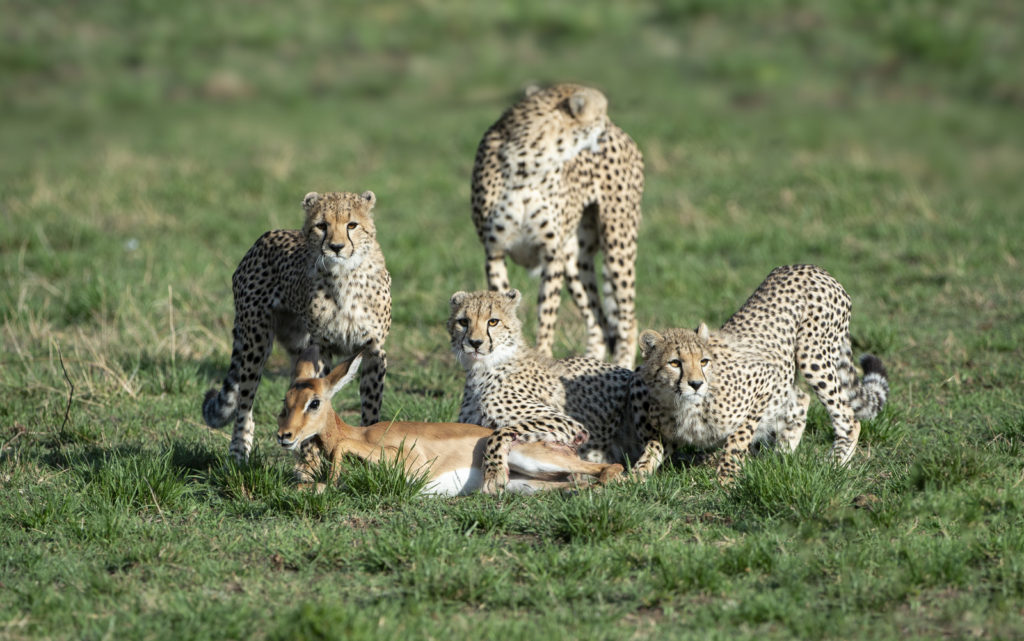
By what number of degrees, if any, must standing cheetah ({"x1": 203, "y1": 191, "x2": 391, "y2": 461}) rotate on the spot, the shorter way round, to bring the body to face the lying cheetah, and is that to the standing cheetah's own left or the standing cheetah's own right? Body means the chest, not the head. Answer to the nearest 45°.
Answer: approximately 45° to the standing cheetah's own left

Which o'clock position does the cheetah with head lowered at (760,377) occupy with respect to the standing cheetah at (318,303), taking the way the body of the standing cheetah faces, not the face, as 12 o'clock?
The cheetah with head lowered is roughly at 11 o'clock from the standing cheetah.

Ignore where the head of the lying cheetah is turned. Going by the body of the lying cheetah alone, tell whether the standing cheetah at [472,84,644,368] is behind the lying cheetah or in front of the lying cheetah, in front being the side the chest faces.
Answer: behind

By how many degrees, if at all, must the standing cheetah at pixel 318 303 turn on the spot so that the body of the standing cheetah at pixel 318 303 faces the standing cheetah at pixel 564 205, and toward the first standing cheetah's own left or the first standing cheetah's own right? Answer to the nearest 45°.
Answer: approximately 90° to the first standing cheetah's own left

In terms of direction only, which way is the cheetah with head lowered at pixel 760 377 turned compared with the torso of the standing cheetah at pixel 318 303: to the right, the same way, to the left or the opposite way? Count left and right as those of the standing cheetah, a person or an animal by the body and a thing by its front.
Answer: to the right

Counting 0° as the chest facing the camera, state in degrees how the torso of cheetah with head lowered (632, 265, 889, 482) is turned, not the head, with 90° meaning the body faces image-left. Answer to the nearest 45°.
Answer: approximately 45°

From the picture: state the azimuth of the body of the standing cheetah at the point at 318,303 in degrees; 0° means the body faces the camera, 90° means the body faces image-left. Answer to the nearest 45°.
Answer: approximately 315°

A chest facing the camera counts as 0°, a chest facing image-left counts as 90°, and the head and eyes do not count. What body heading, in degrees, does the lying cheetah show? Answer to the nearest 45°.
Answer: approximately 45°

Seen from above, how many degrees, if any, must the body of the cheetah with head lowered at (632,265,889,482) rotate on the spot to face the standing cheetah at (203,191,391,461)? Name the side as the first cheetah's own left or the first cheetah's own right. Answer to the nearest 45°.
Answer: approximately 45° to the first cheetah's own right
